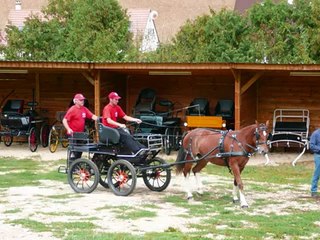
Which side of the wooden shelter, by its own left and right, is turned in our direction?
front

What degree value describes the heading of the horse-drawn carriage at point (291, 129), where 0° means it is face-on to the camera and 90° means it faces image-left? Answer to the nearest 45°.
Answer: approximately 0°

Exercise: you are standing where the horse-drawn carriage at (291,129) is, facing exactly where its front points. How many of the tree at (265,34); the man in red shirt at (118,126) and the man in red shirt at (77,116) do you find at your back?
1

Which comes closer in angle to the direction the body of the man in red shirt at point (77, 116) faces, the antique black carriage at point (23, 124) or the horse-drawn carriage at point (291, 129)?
the horse-drawn carriage

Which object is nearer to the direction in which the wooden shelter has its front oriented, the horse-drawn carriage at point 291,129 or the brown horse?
the brown horse

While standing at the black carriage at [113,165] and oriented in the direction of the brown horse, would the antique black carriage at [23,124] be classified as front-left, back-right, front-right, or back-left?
back-left

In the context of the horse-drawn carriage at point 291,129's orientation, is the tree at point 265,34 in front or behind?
behind

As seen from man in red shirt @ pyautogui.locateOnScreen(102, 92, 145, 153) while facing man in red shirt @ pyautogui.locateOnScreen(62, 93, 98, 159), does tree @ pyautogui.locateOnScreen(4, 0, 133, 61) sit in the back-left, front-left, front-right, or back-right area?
front-right

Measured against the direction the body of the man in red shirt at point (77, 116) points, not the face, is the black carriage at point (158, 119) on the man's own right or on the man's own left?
on the man's own left

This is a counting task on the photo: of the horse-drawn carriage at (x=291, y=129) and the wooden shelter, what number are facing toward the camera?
2

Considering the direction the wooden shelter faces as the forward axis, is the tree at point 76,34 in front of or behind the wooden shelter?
behind

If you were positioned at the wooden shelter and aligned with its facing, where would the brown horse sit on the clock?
The brown horse is roughly at 12 o'clock from the wooden shelter.

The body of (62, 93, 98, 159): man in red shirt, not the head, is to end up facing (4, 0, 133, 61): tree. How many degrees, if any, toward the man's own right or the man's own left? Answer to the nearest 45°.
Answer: approximately 135° to the man's own left
